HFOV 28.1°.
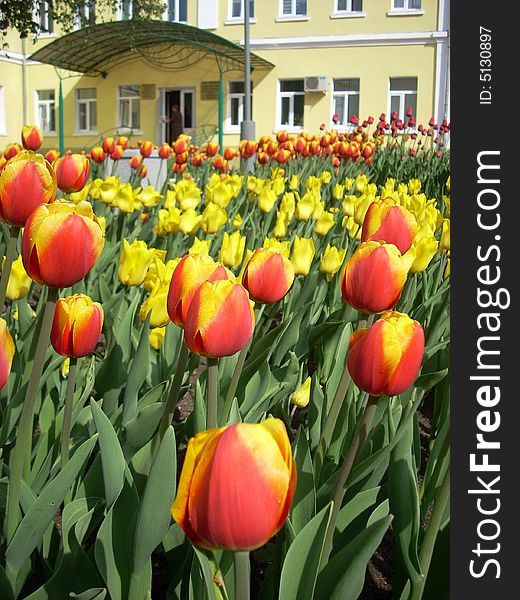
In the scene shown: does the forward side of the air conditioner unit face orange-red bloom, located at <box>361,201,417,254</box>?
yes

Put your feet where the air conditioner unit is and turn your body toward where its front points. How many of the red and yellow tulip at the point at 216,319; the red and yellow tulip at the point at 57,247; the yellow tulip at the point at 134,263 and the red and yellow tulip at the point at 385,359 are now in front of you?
4

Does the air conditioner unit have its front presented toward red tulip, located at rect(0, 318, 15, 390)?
yes

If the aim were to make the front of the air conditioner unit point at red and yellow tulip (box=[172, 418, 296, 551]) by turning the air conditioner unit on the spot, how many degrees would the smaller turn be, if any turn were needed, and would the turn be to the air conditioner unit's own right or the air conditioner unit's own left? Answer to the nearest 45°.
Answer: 0° — it already faces it

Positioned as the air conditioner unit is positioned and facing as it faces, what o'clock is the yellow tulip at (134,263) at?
The yellow tulip is roughly at 12 o'clock from the air conditioner unit.

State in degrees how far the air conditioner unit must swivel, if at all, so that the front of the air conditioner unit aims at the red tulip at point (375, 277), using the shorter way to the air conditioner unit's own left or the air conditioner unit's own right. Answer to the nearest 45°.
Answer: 0° — it already faces it

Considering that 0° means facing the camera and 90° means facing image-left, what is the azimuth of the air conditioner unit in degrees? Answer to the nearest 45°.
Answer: approximately 0°

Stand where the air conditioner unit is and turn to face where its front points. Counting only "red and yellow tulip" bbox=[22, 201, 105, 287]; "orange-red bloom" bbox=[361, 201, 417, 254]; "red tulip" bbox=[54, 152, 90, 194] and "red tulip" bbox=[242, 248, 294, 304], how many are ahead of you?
4

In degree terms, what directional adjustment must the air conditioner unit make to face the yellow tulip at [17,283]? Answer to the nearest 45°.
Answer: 0° — it already faces it

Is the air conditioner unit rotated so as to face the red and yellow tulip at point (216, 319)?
yes

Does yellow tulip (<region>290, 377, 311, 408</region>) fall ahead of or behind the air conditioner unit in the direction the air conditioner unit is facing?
ahead

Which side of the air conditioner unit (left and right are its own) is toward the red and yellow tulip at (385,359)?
front

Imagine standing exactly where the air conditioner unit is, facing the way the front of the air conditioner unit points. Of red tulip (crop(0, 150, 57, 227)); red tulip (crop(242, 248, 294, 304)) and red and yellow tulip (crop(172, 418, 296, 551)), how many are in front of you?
3

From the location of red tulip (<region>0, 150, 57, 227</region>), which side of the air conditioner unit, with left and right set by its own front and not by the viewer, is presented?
front

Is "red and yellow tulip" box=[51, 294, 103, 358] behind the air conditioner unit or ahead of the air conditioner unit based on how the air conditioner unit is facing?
ahead
